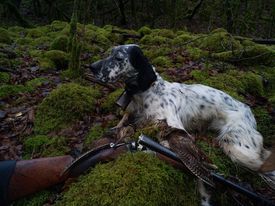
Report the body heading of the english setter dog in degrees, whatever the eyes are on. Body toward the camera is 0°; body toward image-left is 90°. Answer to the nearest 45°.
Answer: approximately 90°
